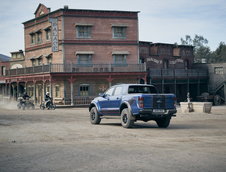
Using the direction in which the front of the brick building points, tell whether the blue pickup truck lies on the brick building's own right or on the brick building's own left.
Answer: on the brick building's own left

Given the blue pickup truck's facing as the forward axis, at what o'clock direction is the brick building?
The brick building is roughly at 1 o'clock from the blue pickup truck.

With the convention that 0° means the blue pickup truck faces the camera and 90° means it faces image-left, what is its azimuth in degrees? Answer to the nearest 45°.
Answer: approximately 135°
